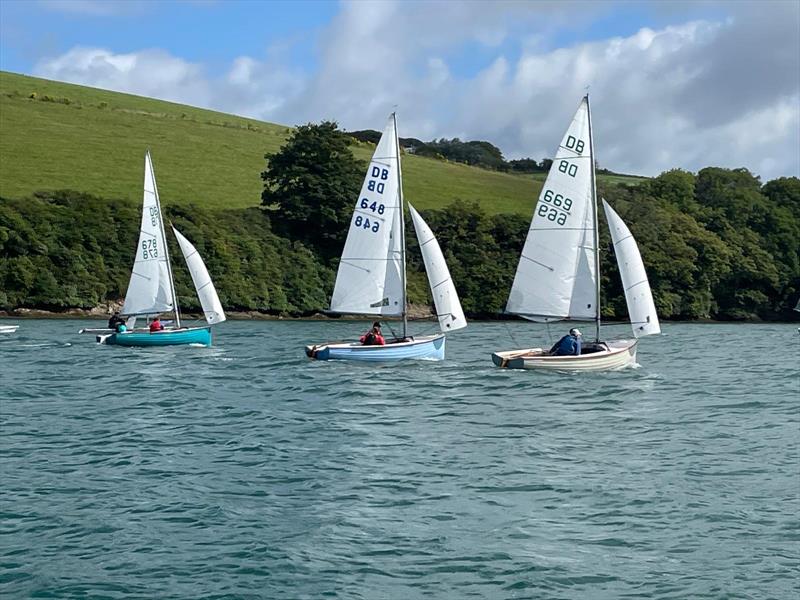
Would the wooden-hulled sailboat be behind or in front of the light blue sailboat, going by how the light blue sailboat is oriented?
in front

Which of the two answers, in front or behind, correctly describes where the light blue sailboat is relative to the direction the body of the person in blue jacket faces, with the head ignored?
behind

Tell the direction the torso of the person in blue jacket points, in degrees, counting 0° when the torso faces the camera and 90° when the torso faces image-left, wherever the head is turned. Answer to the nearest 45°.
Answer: approximately 270°

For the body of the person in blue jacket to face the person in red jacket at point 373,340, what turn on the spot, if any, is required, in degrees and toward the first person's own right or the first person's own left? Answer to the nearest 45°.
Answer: approximately 180°

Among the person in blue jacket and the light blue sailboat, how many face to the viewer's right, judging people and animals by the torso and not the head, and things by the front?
2

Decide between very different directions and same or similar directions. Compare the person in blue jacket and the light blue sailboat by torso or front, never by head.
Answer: same or similar directions
